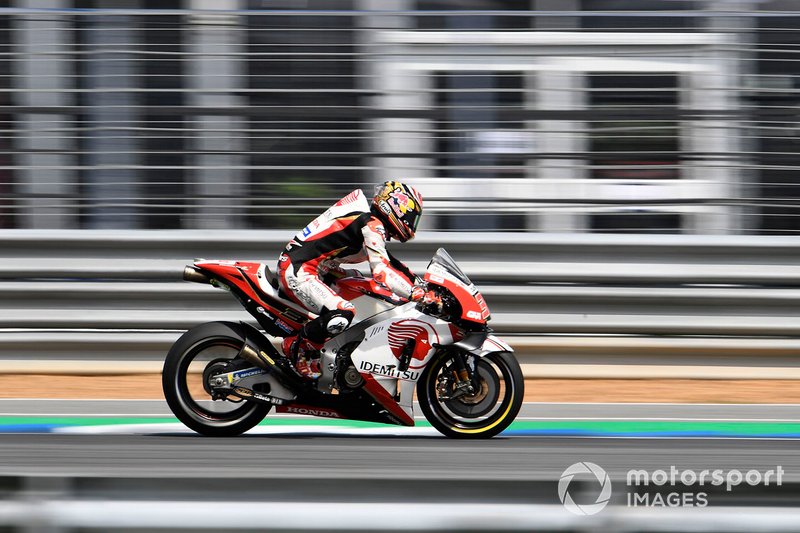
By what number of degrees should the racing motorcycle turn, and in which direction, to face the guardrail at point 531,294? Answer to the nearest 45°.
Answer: approximately 45° to its left

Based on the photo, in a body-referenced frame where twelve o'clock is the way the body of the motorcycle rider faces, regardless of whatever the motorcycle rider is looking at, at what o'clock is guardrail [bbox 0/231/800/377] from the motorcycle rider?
The guardrail is roughly at 10 o'clock from the motorcycle rider.

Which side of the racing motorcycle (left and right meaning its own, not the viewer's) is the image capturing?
right

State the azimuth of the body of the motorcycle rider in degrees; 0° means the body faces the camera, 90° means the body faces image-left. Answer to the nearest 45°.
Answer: approximately 270°

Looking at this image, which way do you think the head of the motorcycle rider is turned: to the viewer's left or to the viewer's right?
to the viewer's right
